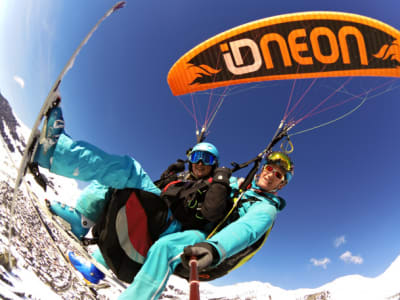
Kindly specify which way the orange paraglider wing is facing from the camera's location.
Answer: facing the viewer

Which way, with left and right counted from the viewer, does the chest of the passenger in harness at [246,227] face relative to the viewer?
facing the viewer and to the left of the viewer

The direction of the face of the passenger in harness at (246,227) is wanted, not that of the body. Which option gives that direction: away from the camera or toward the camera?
toward the camera

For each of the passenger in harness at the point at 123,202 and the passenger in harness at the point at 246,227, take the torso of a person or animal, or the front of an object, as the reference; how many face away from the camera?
0
